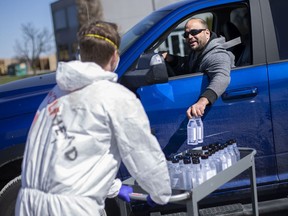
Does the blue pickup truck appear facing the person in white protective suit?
no

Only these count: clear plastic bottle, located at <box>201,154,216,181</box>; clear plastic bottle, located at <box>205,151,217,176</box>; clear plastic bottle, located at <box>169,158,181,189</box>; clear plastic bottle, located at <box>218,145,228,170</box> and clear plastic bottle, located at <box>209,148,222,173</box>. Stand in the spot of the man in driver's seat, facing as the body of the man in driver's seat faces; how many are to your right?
0

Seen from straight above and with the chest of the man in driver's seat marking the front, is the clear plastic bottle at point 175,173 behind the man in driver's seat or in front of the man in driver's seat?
in front

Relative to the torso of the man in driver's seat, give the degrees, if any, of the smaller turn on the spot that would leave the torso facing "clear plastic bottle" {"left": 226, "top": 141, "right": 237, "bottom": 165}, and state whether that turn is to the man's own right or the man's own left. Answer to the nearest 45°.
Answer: approximately 45° to the man's own left

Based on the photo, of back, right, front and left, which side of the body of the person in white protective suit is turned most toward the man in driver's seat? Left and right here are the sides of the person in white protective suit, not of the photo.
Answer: front

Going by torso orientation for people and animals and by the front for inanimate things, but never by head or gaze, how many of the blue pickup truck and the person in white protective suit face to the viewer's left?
1

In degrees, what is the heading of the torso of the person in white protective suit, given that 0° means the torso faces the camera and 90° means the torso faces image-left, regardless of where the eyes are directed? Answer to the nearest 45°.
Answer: approximately 225°

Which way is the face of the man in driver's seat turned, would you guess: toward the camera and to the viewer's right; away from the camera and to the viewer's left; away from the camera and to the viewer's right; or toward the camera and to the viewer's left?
toward the camera and to the viewer's left

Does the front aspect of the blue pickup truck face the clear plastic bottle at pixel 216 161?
no

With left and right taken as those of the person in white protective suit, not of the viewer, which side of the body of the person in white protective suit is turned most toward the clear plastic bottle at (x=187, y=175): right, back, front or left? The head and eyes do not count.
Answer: front

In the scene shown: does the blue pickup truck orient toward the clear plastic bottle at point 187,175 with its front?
no

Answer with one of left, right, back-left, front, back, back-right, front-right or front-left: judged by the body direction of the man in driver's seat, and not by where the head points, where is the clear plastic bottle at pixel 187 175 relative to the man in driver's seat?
front-left

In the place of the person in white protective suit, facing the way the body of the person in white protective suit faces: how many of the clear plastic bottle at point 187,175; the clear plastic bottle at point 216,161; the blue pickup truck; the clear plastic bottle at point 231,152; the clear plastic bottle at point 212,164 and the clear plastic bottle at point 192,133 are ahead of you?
6

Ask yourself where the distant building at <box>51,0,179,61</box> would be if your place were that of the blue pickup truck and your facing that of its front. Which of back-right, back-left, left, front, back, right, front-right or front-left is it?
right

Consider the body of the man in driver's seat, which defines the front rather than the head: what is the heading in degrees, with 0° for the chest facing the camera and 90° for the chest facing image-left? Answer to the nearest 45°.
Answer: approximately 45°

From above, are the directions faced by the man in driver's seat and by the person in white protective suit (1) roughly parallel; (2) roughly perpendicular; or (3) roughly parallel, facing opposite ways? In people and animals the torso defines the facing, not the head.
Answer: roughly parallel, facing opposite ways

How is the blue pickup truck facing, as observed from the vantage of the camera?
facing to the left of the viewer

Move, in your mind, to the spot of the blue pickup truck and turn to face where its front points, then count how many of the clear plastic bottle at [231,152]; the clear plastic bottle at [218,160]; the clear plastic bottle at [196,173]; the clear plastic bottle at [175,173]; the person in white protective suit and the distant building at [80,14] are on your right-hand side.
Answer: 1
